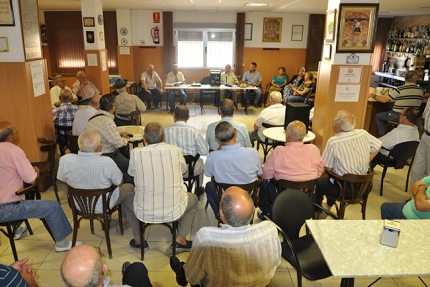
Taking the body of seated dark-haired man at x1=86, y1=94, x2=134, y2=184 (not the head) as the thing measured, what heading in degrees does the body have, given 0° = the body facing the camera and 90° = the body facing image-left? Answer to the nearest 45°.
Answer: approximately 225°

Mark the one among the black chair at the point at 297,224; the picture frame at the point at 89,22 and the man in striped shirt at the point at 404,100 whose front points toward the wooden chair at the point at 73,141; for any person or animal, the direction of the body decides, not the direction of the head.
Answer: the picture frame

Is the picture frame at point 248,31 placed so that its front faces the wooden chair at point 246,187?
yes

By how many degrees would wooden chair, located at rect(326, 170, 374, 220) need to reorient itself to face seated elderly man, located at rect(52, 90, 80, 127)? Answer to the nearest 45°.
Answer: approximately 45° to its left

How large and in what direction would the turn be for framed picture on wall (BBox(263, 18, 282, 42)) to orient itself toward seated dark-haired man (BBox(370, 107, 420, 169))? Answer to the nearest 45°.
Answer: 0° — it already faces them

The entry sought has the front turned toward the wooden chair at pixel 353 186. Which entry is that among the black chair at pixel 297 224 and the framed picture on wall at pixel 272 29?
the framed picture on wall

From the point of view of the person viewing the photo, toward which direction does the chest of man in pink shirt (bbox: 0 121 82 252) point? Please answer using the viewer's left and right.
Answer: facing to the right of the viewer

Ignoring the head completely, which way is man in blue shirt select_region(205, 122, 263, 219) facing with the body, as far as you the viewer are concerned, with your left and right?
facing away from the viewer

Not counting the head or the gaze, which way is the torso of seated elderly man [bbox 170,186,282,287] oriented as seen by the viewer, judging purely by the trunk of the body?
away from the camera

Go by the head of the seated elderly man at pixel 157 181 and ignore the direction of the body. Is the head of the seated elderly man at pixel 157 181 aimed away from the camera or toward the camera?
away from the camera

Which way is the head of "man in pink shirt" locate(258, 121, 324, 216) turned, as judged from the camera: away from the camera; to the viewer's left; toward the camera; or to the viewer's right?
away from the camera
